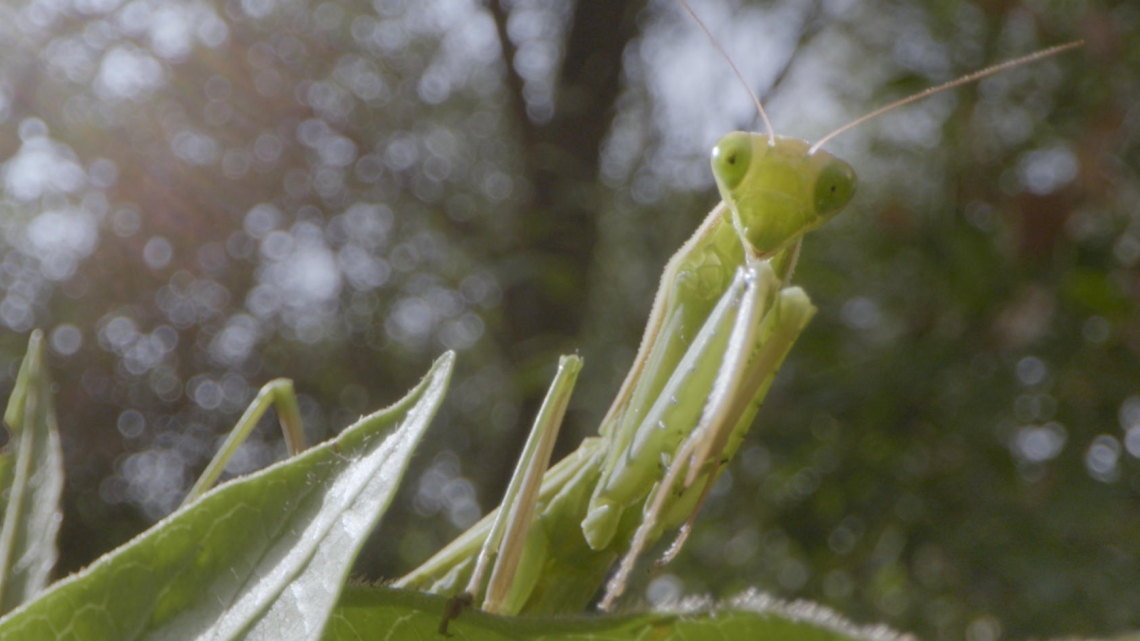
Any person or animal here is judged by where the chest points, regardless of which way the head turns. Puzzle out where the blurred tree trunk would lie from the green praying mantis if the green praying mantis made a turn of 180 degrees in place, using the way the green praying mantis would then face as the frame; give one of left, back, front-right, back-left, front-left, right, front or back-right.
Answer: front-right

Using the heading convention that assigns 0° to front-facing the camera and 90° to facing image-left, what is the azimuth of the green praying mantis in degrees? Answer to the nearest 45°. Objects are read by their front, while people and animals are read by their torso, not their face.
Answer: approximately 315°
